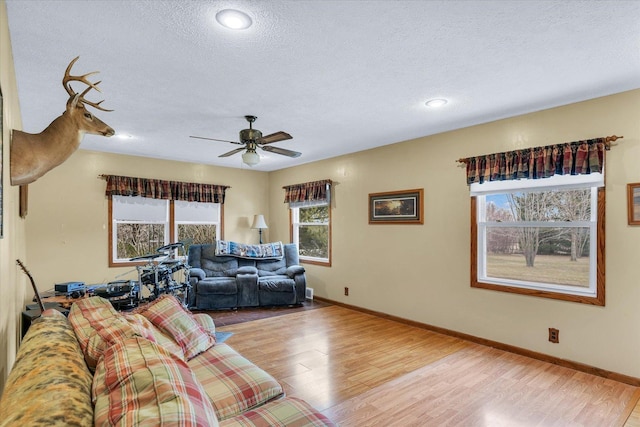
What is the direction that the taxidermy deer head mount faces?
to the viewer's right

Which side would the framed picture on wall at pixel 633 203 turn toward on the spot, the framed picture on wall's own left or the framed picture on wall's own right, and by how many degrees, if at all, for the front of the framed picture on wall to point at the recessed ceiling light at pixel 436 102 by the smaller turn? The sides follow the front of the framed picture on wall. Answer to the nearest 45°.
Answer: approximately 45° to the framed picture on wall's own right

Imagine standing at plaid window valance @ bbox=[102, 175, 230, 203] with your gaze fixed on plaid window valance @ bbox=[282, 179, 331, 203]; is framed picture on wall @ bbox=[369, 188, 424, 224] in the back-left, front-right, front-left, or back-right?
front-right

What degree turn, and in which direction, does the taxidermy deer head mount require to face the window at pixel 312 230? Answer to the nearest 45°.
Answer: approximately 45° to its left

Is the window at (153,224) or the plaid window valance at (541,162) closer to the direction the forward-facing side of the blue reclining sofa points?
the plaid window valance

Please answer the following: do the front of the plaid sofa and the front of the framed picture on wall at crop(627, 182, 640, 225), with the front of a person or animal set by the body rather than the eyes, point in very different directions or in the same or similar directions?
very different directions

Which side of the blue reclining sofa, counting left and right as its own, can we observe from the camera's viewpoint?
front

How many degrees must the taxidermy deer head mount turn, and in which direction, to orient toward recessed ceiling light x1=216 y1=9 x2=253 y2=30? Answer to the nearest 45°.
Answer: approximately 45° to its right

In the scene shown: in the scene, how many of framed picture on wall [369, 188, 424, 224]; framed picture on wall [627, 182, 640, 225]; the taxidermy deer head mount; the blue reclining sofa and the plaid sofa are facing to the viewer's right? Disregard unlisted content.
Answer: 2

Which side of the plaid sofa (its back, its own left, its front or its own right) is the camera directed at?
right

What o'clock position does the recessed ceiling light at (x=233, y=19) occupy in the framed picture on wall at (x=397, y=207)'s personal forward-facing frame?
The recessed ceiling light is roughly at 11 o'clock from the framed picture on wall.

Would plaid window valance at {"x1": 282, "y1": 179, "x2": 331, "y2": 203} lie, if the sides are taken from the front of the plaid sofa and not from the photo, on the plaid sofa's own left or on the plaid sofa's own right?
on the plaid sofa's own left

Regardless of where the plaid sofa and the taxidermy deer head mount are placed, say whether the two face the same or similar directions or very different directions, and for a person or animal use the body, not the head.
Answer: same or similar directions

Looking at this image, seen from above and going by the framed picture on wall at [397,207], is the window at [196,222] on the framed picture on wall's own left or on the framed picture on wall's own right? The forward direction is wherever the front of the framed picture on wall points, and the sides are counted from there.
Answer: on the framed picture on wall's own right

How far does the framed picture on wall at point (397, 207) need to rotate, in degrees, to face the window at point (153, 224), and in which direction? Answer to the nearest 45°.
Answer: approximately 45° to its right

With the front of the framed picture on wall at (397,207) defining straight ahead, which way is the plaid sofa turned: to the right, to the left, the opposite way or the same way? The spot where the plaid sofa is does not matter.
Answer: the opposite way
